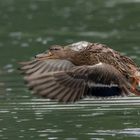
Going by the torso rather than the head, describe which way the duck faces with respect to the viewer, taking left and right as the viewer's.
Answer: facing to the left of the viewer
